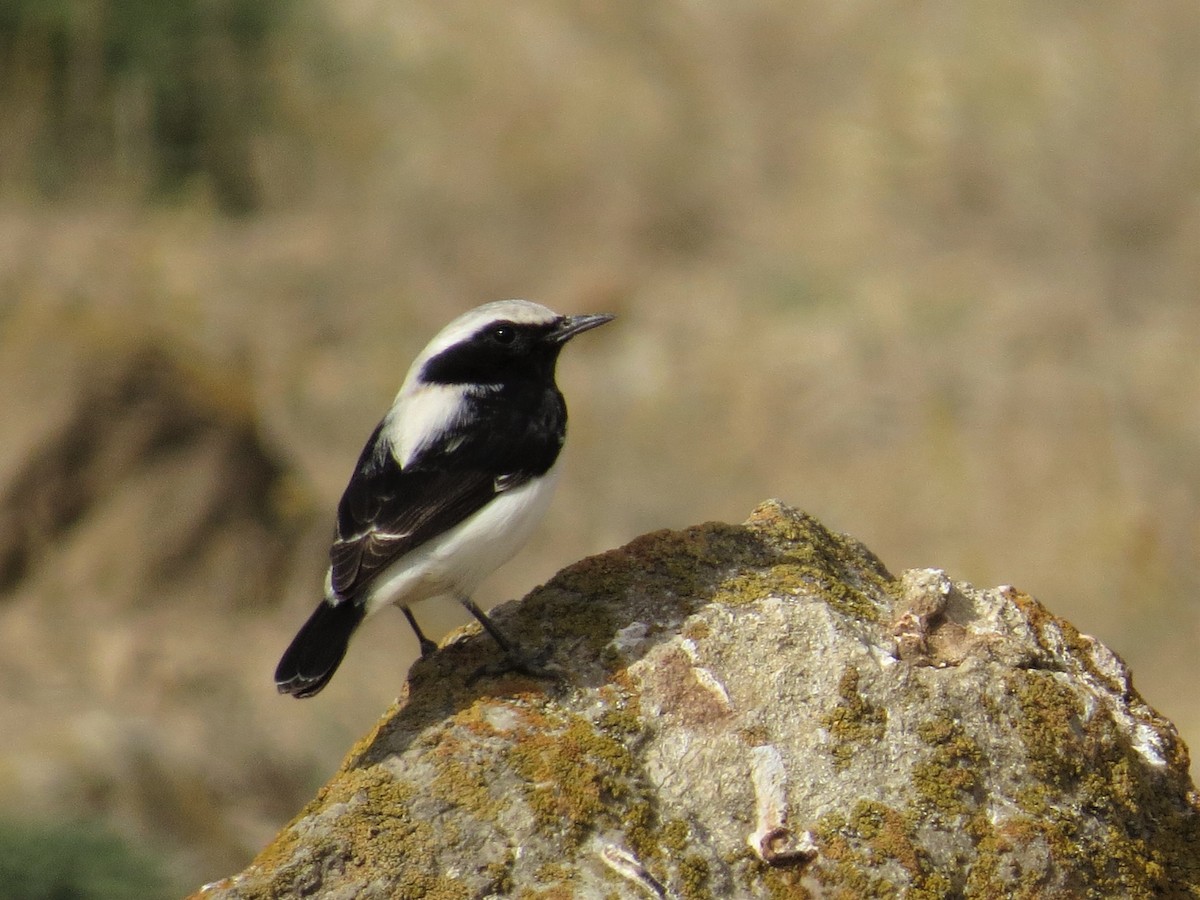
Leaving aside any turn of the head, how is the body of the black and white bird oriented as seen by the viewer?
to the viewer's right
